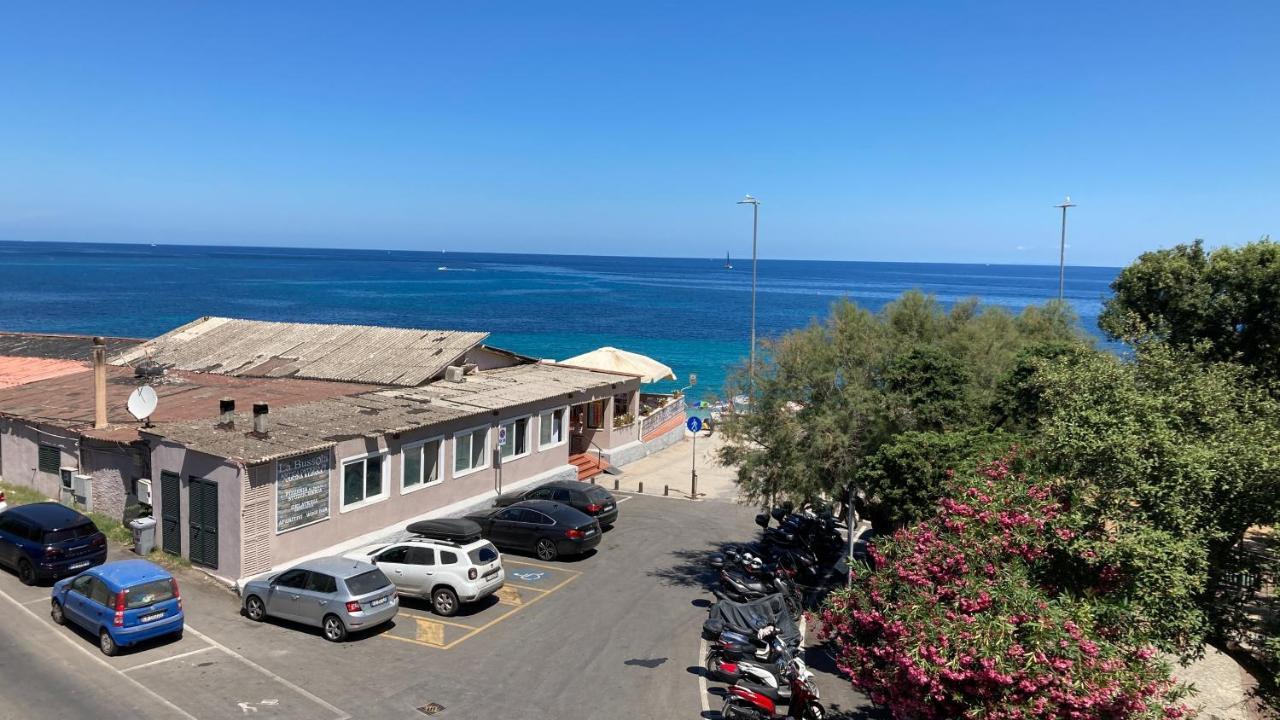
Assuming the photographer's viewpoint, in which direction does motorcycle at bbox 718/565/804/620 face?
facing to the right of the viewer

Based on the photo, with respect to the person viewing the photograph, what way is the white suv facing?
facing away from the viewer and to the left of the viewer

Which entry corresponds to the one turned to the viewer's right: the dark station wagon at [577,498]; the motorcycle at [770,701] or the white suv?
the motorcycle

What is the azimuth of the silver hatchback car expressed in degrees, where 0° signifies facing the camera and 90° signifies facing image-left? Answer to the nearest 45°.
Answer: approximately 135°

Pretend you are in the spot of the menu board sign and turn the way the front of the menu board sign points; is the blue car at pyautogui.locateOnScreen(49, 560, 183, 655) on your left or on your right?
on your right

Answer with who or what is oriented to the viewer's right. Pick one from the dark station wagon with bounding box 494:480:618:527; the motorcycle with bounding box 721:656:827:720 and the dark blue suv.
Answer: the motorcycle

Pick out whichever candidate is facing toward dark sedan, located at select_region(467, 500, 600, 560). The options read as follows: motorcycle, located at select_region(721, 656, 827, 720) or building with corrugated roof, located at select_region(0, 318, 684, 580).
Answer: the building with corrugated roof

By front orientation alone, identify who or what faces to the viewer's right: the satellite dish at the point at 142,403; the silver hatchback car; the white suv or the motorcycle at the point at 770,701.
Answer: the motorcycle
